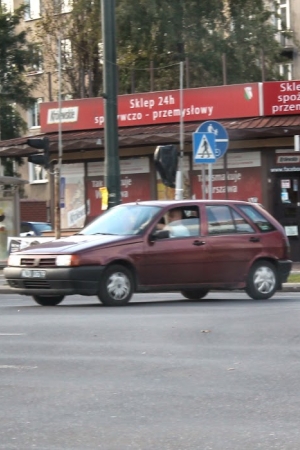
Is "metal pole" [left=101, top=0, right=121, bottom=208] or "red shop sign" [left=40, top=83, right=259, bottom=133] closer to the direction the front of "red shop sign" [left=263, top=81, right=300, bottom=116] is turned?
the metal pole

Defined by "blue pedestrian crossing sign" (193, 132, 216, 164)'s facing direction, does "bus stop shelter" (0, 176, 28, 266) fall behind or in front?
behind

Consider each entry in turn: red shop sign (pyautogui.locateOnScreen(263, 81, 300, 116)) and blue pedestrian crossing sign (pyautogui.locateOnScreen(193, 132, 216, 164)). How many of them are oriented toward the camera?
2

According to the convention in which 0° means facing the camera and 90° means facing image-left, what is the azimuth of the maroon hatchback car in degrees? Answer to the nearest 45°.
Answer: approximately 45°

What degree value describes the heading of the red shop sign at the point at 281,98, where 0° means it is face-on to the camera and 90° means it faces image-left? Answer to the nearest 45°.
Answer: approximately 0°

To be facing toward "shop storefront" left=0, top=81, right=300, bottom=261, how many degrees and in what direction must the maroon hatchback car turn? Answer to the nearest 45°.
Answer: approximately 135° to its right

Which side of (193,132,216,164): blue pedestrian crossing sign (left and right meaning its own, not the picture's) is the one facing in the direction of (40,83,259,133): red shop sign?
back

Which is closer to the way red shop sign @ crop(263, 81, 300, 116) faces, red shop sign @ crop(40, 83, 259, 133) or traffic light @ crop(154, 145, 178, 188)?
the traffic light
